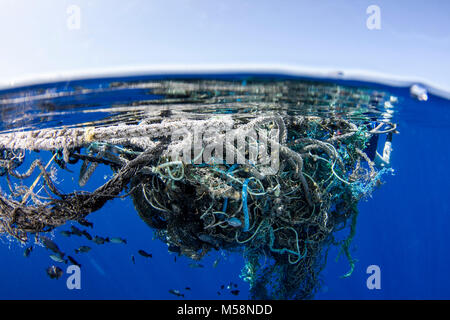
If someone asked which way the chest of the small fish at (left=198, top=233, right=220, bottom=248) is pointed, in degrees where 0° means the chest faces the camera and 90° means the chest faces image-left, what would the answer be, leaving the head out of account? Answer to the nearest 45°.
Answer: approximately 90°

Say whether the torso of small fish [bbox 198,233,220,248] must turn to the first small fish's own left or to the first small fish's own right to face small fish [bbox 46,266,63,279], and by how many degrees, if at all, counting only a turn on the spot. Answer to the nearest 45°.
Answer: approximately 45° to the first small fish's own right
